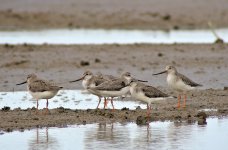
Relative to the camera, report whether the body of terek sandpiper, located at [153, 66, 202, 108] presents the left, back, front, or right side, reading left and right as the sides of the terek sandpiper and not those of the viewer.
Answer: left

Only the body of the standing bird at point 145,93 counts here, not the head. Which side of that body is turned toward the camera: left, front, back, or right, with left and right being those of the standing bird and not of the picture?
left

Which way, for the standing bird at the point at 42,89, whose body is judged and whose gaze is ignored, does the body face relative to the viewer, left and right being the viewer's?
facing to the left of the viewer

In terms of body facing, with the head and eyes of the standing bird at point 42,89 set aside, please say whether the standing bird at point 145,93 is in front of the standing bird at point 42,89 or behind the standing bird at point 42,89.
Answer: behind

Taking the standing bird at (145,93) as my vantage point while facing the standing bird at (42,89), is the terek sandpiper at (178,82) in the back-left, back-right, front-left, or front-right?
back-right

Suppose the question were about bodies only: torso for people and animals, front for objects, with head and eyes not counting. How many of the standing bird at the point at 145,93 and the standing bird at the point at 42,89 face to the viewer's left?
2
